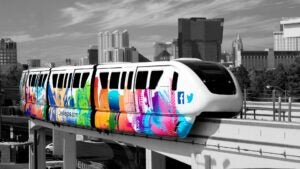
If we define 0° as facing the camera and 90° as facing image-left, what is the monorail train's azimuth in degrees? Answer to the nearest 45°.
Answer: approximately 315°

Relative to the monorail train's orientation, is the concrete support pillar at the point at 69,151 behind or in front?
behind

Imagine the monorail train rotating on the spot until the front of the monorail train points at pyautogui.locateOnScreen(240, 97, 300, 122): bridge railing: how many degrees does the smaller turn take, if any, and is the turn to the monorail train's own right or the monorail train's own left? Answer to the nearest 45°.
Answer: approximately 45° to the monorail train's own left

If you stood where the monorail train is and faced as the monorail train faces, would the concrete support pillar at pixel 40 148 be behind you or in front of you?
behind
